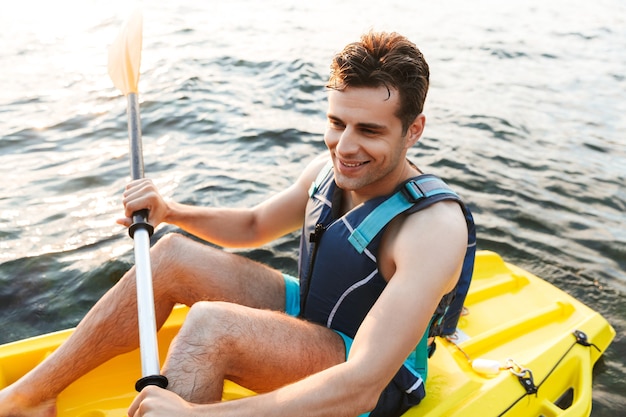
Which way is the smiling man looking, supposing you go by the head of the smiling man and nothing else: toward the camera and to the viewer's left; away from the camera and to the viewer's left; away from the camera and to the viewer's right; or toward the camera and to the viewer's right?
toward the camera and to the viewer's left

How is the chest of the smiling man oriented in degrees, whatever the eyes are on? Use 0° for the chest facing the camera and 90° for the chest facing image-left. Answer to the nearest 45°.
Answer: approximately 45°
